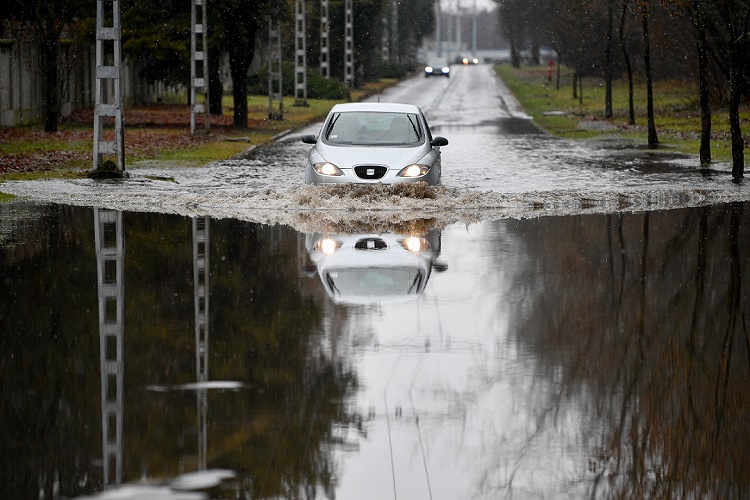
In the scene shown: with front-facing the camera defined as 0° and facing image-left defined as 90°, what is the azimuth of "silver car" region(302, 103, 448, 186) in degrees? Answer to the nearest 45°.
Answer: approximately 0°

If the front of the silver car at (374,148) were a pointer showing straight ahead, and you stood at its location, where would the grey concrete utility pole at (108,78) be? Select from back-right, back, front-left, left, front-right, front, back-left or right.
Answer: back-right
